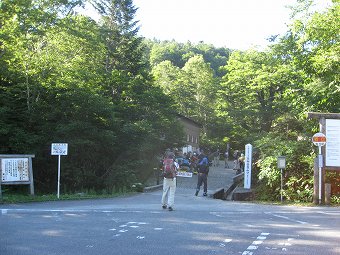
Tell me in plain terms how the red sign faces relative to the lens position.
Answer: facing the viewer

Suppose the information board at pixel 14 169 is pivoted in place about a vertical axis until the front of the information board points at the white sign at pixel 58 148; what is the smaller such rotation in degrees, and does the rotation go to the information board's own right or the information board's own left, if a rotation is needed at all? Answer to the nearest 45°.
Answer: approximately 45° to the information board's own left

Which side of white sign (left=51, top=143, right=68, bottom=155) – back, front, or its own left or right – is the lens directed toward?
front

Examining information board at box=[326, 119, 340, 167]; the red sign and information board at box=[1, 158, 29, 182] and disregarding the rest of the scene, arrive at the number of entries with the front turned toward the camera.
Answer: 3

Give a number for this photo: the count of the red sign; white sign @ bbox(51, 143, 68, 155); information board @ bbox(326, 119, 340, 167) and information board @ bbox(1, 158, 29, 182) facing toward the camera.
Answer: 4

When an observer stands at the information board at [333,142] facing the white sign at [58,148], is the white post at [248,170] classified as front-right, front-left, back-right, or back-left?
front-right

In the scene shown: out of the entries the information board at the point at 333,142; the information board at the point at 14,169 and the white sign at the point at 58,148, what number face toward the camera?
3

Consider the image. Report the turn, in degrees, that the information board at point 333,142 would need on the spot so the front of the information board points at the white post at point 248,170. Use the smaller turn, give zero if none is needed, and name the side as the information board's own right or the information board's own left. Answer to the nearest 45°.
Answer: approximately 135° to the information board's own right

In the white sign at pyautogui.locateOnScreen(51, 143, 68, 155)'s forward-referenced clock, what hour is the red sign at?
The red sign is roughly at 10 o'clock from the white sign.

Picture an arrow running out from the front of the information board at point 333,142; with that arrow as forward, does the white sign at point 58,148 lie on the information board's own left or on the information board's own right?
on the information board's own right

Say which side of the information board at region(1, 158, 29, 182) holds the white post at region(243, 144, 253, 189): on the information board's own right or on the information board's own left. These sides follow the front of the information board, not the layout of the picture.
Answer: on the information board's own left
